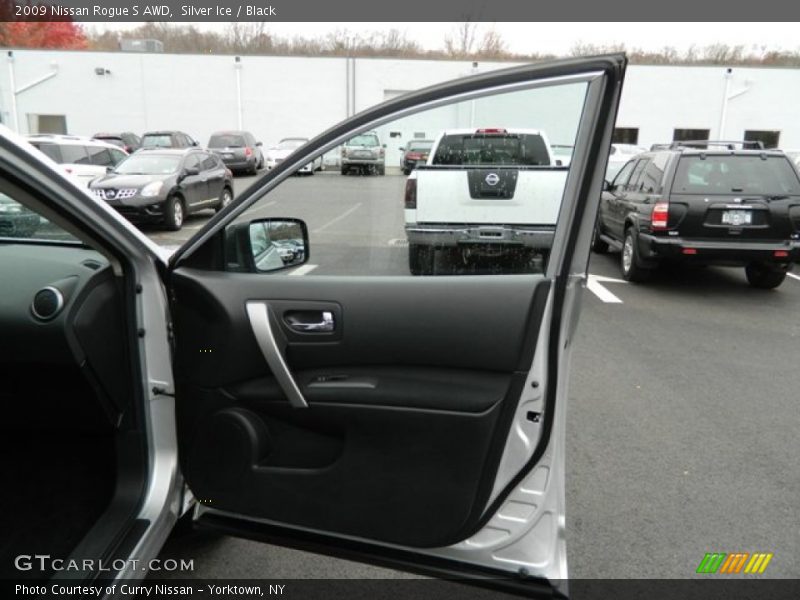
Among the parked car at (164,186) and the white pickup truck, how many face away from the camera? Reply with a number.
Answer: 1

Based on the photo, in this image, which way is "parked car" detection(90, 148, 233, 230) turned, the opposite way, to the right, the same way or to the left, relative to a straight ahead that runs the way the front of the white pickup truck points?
the opposite way

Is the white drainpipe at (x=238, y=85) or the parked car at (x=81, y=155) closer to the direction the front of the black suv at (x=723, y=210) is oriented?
the white drainpipe

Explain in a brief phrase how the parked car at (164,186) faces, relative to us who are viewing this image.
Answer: facing the viewer and to the left of the viewer

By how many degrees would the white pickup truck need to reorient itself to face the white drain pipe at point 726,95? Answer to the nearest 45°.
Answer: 0° — it already faces it

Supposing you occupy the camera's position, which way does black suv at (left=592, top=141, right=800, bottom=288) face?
facing away from the viewer and to the left of the viewer

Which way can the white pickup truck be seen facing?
away from the camera

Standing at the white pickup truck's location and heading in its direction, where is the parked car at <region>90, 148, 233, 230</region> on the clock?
The parked car is roughly at 11 o'clock from the white pickup truck.

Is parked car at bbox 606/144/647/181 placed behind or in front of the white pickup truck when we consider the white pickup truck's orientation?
in front

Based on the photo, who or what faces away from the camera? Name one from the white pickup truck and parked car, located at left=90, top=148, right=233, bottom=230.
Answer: the white pickup truck

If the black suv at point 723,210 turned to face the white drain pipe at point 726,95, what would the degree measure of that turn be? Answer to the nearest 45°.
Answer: approximately 45° to its right
